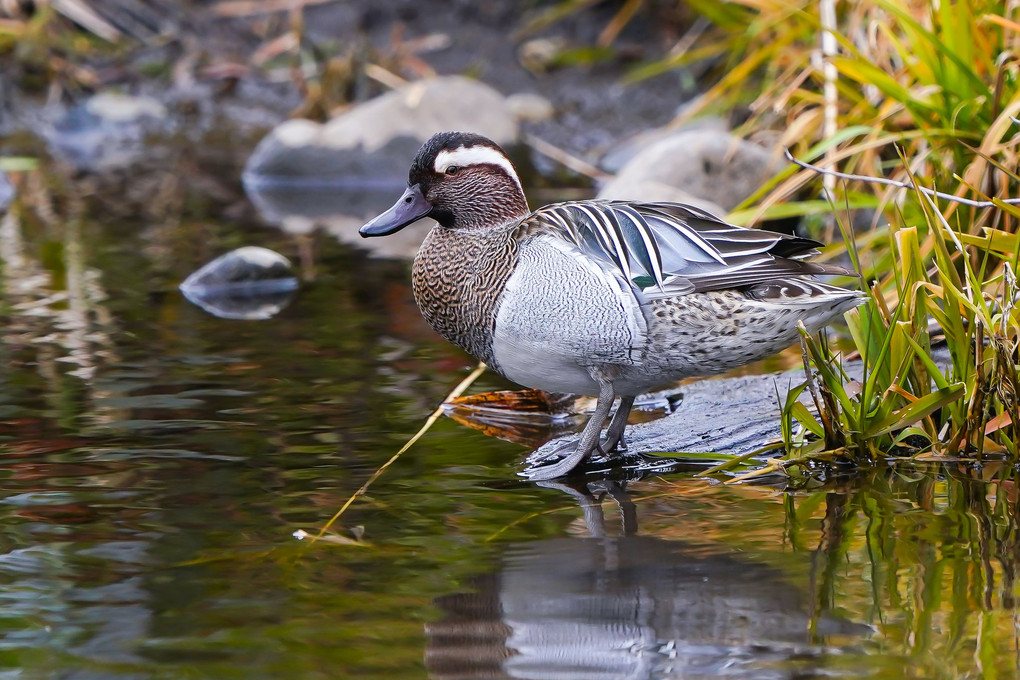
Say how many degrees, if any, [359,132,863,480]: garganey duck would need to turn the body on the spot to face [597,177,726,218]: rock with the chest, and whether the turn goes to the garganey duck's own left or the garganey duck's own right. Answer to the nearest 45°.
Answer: approximately 90° to the garganey duck's own right

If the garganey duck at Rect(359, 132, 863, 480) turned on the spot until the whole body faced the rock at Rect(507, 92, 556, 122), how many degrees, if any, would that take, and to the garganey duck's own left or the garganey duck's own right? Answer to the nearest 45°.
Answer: approximately 90° to the garganey duck's own right

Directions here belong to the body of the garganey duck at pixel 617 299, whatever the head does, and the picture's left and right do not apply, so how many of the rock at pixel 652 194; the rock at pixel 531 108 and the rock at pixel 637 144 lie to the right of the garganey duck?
3

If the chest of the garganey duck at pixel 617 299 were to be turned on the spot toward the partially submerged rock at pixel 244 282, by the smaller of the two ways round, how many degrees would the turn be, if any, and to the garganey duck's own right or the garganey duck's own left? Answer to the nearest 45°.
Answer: approximately 45° to the garganey duck's own right

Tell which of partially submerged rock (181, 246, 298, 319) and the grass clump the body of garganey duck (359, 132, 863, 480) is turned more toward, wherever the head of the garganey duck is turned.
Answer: the partially submerged rock

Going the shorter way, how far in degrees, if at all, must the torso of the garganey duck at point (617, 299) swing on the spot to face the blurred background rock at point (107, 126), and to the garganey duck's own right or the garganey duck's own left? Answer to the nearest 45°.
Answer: approximately 45° to the garganey duck's own right

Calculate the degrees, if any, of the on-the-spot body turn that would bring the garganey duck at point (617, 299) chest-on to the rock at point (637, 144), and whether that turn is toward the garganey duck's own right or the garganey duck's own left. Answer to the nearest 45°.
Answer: approximately 90° to the garganey duck's own right

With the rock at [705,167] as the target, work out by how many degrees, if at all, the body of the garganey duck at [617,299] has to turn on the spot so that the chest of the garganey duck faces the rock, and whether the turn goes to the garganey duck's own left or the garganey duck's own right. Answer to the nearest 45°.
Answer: approximately 90° to the garganey duck's own right

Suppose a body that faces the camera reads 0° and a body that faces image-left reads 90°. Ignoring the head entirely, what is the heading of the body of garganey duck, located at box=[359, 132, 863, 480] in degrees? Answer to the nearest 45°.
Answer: approximately 90°
